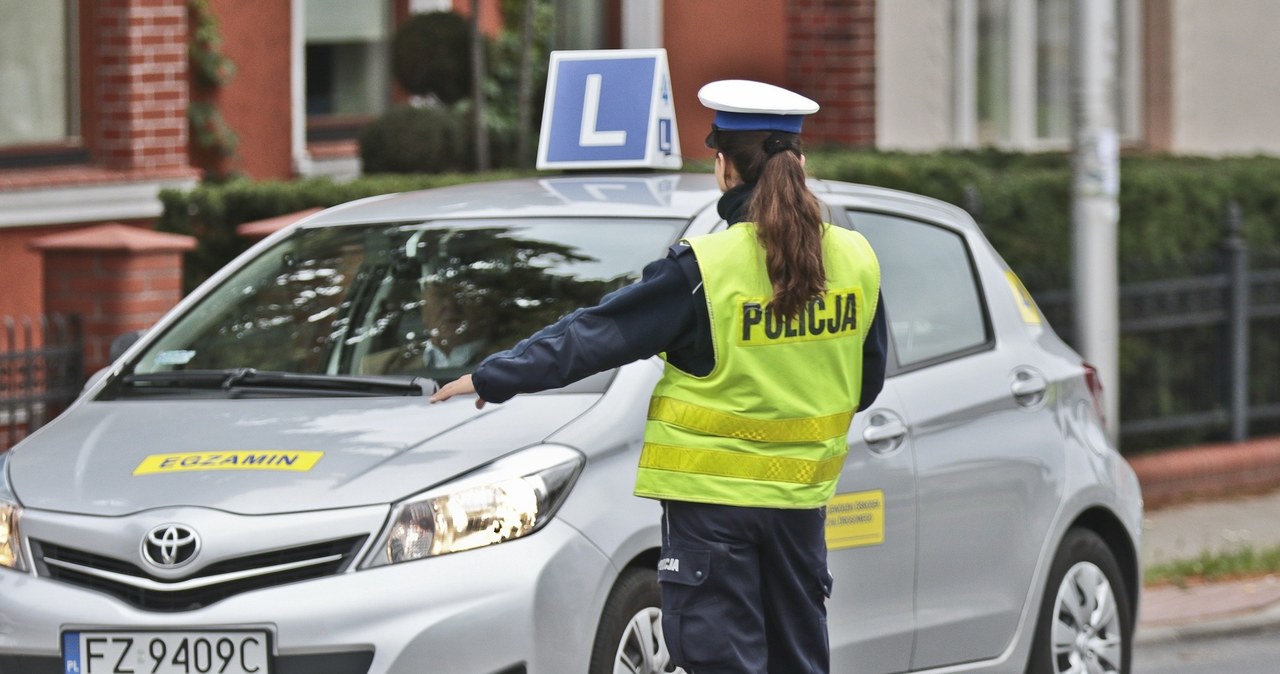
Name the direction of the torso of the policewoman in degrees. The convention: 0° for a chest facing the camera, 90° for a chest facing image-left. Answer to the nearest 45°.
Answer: approximately 135°

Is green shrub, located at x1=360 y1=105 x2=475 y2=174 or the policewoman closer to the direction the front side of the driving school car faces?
the policewoman

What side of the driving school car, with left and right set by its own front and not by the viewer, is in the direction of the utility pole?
back

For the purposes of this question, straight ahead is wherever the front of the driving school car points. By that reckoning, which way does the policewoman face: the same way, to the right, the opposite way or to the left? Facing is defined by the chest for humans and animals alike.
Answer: to the right

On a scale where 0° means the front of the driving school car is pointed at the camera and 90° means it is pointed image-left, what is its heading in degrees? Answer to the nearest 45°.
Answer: approximately 45°

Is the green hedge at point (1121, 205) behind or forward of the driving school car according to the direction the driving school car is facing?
behind

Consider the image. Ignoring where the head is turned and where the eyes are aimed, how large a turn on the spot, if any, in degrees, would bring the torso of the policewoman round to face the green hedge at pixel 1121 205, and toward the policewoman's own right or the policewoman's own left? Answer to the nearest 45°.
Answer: approximately 45° to the policewoman's own right

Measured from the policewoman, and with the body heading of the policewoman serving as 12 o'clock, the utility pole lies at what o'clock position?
The utility pole is roughly at 2 o'clock from the policewoman.

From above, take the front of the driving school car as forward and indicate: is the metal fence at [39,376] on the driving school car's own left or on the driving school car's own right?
on the driving school car's own right
